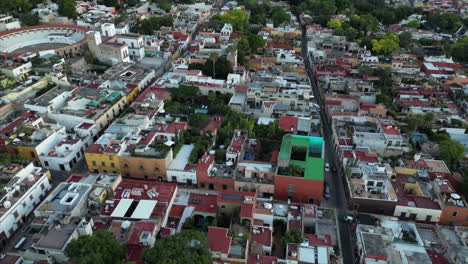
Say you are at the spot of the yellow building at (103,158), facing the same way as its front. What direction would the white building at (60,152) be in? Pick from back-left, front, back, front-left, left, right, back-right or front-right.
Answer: back-right

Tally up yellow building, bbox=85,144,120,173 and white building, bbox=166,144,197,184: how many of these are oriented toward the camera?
2

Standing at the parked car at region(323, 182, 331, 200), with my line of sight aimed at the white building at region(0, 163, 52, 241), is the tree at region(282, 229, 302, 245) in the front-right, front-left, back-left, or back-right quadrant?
front-left

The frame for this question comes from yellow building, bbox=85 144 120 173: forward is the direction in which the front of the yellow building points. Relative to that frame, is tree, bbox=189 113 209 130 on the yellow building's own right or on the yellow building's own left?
on the yellow building's own left

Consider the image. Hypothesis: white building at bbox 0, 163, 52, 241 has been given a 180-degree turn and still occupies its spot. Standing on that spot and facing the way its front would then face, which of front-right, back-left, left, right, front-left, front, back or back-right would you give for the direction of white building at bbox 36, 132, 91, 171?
right

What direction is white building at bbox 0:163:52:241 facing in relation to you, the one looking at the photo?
facing the viewer and to the right of the viewer

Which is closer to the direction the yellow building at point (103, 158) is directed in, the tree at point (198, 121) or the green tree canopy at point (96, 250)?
the green tree canopy

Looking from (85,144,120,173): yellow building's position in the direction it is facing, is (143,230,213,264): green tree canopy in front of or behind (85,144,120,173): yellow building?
in front

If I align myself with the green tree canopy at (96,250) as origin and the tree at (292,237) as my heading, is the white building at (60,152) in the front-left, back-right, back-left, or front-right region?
back-left

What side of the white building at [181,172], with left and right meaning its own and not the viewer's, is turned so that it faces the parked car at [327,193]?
left

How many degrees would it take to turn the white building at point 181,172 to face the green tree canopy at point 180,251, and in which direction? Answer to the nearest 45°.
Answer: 0° — it already faces it

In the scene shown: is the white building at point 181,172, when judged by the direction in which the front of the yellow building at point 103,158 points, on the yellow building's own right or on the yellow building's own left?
on the yellow building's own left

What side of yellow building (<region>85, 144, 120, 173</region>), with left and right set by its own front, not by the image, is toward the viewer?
front

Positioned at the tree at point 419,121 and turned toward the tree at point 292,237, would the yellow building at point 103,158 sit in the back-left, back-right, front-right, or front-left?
front-right

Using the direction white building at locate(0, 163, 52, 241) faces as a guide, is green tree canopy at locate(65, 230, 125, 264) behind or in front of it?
in front
